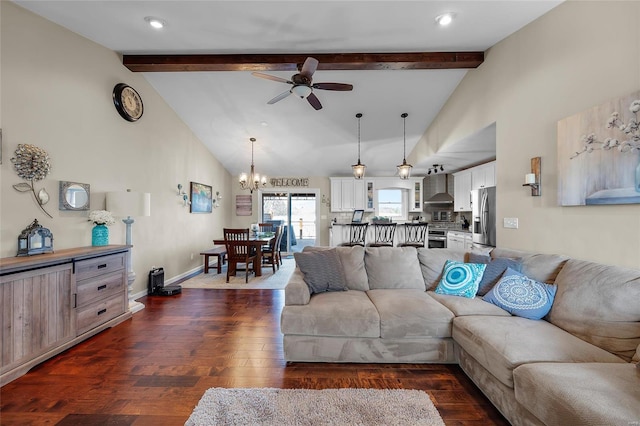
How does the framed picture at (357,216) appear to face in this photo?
toward the camera

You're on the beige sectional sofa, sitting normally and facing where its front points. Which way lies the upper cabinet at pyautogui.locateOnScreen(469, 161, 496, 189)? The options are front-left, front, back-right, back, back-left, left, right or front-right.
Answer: back-right

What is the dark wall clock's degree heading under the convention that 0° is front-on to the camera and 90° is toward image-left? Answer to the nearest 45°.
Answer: approximately 315°

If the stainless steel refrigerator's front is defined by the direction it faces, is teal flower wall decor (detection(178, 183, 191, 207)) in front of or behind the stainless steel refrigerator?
in front

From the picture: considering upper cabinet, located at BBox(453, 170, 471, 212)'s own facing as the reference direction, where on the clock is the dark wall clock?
The dark wall clock is roughly at 12 o'clock from the upper cabinet.

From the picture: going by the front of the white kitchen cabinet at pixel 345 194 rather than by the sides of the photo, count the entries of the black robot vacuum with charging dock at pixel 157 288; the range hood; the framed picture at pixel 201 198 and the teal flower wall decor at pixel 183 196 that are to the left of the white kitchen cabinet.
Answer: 1

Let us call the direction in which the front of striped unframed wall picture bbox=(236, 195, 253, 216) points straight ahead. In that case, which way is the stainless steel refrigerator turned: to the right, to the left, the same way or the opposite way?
to the right

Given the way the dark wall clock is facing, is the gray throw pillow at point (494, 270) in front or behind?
in front

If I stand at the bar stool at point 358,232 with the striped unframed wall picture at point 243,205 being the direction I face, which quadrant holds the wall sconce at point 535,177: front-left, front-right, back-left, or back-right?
back-left

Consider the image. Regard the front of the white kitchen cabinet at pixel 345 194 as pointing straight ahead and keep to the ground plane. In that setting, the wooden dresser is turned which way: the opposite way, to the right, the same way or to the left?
to the left

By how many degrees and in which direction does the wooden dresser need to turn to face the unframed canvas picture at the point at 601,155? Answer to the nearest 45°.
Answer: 0° — it already faces it

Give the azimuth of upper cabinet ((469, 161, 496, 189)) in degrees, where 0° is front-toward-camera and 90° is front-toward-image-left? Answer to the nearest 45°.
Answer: approximately 45°

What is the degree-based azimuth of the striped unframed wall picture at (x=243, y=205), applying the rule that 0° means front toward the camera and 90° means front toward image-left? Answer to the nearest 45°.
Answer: approximately 0°

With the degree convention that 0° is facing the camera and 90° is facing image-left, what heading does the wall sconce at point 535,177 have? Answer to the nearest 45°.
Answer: approximately 45°

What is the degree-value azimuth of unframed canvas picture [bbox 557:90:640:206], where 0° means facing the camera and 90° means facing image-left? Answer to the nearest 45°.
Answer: approximately 45°

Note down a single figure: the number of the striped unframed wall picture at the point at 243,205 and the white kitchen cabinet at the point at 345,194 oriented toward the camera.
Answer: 2

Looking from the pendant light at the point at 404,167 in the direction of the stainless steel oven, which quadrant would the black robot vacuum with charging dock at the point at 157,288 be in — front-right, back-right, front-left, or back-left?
back-left
